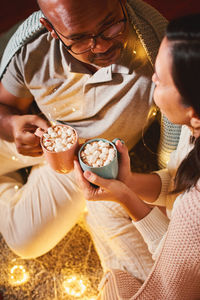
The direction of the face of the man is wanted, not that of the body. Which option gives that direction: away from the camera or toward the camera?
toward the camera

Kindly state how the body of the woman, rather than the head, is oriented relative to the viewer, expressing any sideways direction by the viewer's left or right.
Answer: facing away from the viewer and to the left of the viewer

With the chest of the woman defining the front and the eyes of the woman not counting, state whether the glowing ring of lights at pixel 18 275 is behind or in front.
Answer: in front

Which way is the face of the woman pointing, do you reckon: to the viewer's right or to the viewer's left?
to the viewer's left
